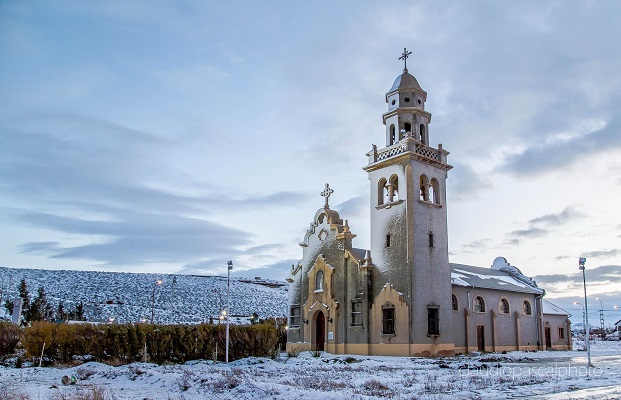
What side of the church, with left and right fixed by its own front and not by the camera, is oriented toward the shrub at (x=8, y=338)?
front

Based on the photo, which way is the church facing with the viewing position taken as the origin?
facing the viewer and to the left of the viewer

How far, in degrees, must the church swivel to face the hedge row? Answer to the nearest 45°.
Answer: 0° — it already faces it
